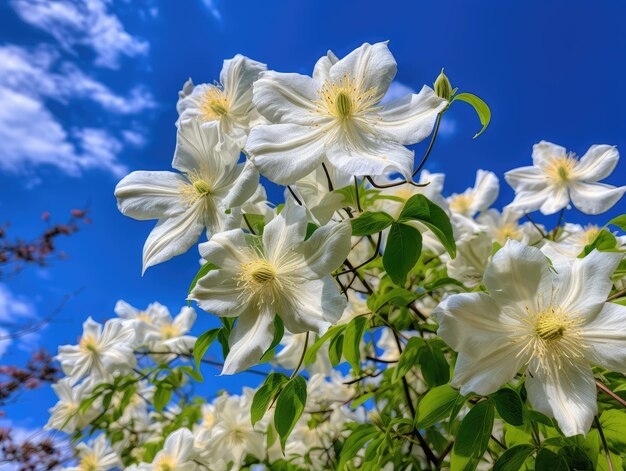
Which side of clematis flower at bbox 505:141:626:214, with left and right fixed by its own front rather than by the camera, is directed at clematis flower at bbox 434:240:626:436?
front

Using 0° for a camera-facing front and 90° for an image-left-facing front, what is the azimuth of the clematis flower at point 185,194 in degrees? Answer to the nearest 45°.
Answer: approximately 0°

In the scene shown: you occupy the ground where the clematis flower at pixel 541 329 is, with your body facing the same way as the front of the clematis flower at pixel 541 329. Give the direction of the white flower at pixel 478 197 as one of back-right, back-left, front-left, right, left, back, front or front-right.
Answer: back

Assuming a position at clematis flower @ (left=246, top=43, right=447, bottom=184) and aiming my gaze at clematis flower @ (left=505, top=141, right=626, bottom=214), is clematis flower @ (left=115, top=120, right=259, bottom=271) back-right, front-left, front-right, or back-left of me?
back-left

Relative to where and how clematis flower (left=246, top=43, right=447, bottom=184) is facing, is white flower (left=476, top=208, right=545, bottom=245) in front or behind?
behind

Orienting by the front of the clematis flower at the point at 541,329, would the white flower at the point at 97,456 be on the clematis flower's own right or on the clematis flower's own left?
on the clematis flower's own right

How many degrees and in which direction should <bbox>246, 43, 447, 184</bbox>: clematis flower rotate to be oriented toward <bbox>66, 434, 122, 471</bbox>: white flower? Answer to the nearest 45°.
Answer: approximately 135° to its right
